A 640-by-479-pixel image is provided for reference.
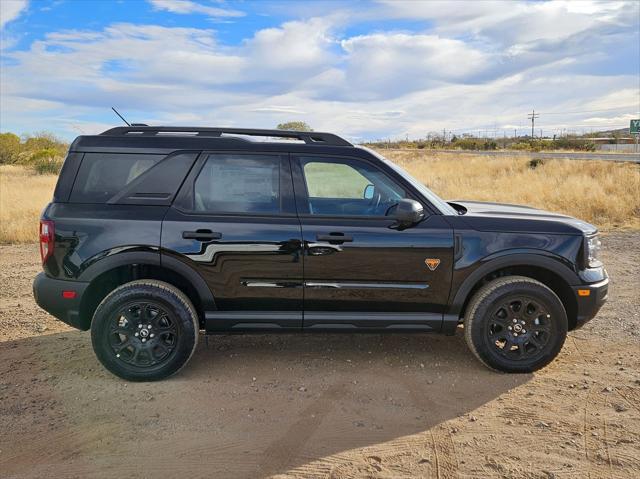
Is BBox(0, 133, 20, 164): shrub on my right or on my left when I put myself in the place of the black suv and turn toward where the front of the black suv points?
on my left

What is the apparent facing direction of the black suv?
to the viewer's right
